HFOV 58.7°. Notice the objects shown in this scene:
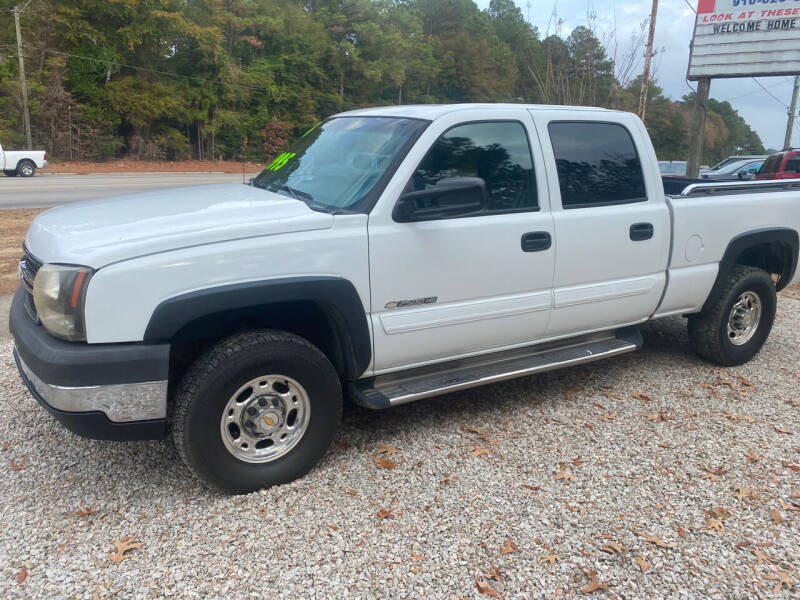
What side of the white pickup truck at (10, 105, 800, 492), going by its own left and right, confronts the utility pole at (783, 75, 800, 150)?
back

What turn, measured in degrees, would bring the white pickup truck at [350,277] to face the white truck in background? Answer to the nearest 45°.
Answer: approximately 90° to its right

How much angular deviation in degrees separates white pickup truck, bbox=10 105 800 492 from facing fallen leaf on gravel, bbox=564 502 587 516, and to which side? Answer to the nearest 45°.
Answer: approximately 135° to its left

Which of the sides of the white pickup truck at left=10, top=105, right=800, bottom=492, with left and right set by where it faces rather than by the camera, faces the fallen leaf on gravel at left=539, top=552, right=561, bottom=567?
left

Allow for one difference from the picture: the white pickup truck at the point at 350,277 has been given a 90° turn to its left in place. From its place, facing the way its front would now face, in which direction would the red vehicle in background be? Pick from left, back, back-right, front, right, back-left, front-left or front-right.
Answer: left

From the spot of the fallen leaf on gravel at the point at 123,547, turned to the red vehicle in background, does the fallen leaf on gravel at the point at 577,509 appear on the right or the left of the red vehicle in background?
right

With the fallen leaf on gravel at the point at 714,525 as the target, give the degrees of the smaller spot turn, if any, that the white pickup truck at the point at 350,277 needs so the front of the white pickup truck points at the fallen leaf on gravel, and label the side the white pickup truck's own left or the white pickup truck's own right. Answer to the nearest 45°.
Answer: approximately 135° to the white pickup truck's own left

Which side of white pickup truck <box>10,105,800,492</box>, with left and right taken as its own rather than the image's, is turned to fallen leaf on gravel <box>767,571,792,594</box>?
left

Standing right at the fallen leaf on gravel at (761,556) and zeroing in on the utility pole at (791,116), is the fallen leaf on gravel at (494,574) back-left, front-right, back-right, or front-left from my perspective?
back-left

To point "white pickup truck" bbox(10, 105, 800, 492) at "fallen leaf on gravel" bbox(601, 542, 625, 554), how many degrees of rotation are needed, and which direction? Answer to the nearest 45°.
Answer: approximately 90° to its left

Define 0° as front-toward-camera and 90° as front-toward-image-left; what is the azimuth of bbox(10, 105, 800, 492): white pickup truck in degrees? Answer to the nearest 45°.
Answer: approximately 45°
